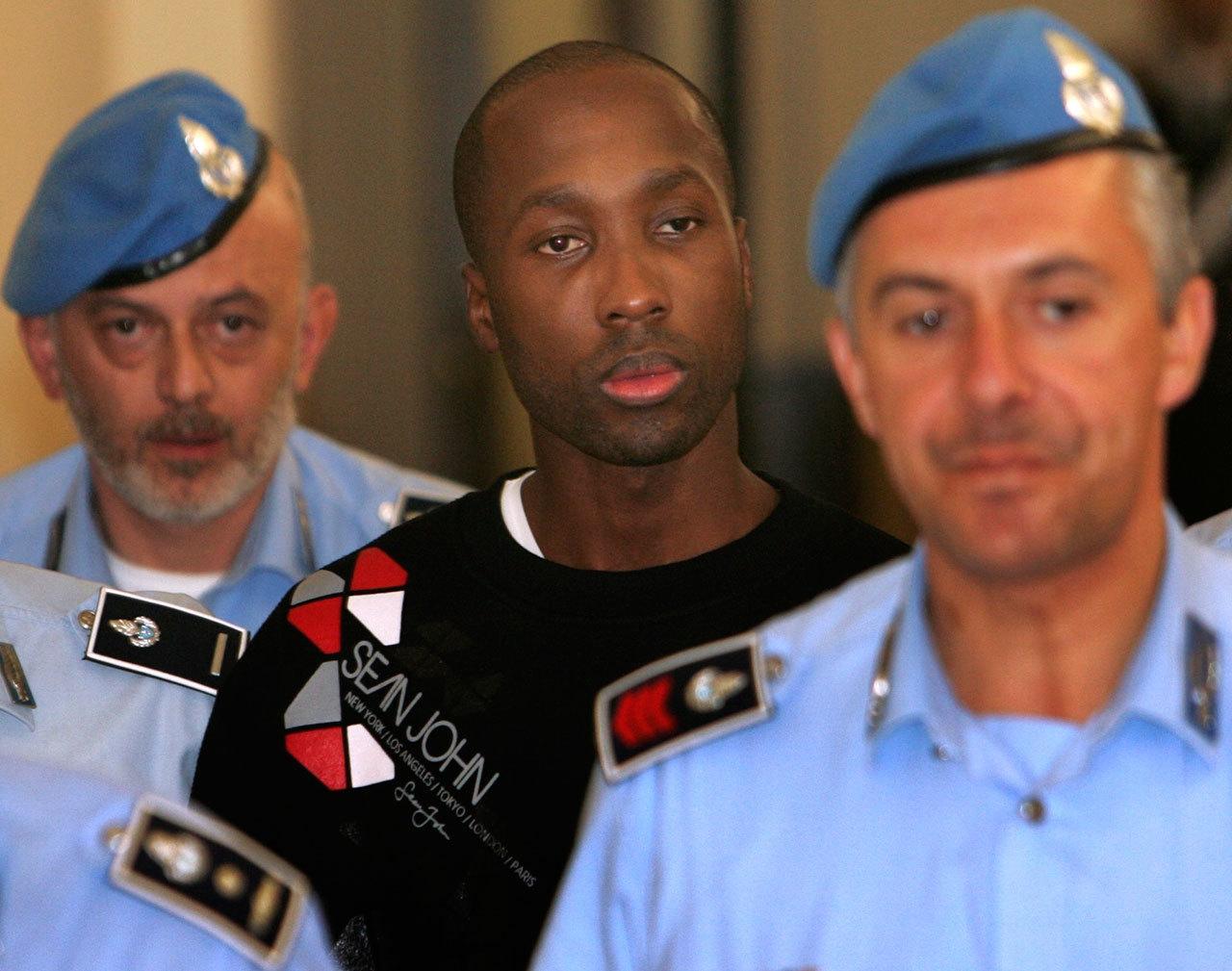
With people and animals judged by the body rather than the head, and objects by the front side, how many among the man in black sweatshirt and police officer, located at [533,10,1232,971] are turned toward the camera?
2

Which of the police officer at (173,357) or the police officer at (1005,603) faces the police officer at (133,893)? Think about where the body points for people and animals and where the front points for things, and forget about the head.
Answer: the police officer at (173,357)

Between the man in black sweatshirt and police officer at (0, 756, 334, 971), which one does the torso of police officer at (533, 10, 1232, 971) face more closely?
the police officer

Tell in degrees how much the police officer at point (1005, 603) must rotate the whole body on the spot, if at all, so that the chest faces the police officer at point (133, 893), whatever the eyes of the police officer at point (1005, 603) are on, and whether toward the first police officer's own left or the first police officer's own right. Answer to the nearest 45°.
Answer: approximately 90° to the first police officer's own right
